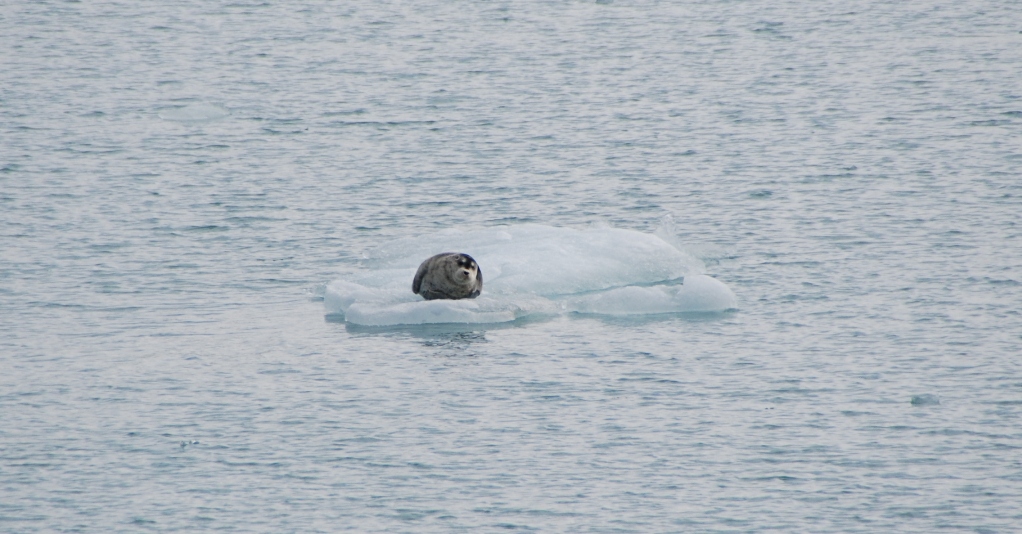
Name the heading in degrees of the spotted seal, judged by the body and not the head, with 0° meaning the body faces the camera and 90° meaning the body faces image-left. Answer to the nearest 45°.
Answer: approximately 315°

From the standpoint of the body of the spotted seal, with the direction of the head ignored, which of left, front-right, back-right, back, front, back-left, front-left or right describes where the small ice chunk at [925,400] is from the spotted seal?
front

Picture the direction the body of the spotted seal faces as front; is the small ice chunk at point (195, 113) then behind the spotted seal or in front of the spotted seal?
behind

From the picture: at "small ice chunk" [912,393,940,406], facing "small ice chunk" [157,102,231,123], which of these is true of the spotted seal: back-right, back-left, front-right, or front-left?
front-left
